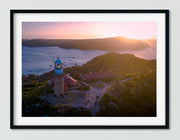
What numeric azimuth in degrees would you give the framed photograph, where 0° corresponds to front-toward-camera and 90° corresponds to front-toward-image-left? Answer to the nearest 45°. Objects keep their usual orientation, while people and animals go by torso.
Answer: approximately 0°
